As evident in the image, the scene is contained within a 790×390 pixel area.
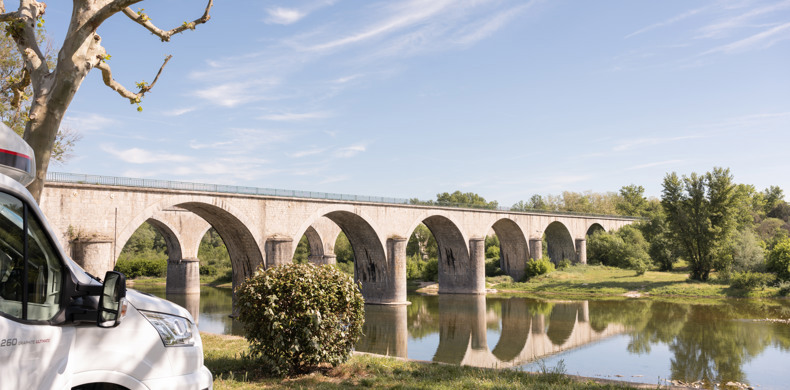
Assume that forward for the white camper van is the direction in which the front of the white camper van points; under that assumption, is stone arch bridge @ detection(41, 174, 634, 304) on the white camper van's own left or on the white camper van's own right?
on the white camper van's own left

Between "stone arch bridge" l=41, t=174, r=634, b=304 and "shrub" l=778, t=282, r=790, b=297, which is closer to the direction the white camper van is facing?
the shrub

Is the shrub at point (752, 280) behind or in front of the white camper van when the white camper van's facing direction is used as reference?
in front

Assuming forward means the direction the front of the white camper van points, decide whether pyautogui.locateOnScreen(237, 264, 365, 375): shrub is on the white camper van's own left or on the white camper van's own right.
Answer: on the white camper van's own left

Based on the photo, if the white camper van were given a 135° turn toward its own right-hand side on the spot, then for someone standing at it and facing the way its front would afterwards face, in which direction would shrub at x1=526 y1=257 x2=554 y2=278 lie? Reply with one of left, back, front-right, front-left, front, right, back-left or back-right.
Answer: back

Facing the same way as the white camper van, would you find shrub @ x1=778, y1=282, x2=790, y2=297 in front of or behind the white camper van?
in front

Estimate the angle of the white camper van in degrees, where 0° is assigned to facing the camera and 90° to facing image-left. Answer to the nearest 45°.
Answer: approximately 270°

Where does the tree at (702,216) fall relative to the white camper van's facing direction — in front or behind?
in front

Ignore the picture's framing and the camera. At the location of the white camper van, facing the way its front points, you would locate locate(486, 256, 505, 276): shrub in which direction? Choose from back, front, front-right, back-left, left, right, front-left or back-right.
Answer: front-left

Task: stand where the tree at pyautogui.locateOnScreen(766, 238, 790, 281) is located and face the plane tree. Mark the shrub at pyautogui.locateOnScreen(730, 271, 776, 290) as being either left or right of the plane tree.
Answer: right
